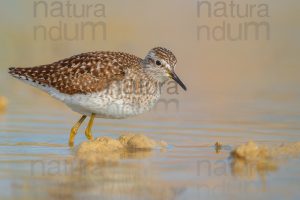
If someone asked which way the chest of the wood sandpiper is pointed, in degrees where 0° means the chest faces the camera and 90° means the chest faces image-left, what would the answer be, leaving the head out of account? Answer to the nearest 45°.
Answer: approximately 270°
